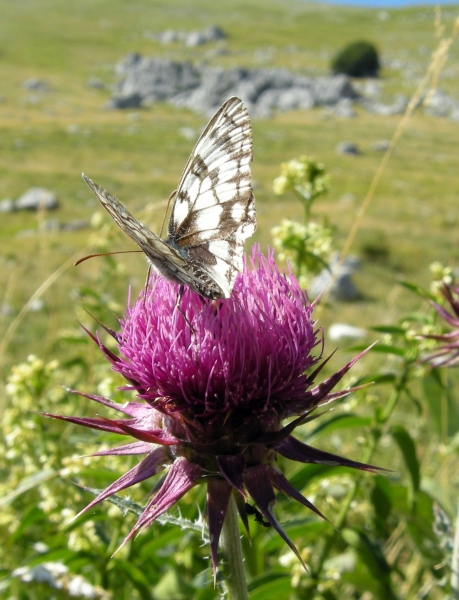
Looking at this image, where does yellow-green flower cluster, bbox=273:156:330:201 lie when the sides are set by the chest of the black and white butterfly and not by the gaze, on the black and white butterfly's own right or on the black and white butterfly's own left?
on the black and white butterfly's own right

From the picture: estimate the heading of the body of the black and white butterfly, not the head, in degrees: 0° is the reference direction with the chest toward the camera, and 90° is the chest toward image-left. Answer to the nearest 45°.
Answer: approximately 135°

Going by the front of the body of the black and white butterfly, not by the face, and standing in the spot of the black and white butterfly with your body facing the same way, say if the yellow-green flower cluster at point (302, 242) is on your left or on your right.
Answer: on your right
